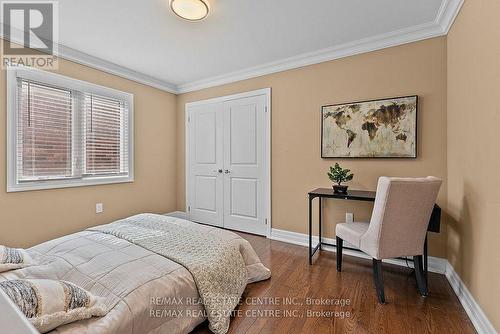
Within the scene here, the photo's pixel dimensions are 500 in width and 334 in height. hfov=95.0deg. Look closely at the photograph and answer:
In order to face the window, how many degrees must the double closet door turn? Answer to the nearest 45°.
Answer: approximately 45° to its right

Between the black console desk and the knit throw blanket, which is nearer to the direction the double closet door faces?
the knit throw blanket

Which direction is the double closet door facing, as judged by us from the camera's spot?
facing the viewer and to the left of the viewer

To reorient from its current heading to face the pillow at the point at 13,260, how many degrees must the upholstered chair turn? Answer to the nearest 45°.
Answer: approximately 90° to its left

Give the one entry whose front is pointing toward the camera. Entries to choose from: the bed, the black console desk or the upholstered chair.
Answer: the black console desk

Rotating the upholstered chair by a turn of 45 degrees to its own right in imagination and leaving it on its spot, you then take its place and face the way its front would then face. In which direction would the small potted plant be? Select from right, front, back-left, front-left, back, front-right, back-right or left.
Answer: front-left

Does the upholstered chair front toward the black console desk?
yes

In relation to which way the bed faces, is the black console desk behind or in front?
in front

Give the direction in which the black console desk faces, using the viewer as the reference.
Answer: facing the viewer

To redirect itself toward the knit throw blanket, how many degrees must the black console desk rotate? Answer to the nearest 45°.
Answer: approximately 45° to its right

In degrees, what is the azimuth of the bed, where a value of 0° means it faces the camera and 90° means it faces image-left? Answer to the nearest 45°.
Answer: approximately 225°

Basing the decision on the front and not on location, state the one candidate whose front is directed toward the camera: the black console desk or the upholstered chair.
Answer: the black console desk

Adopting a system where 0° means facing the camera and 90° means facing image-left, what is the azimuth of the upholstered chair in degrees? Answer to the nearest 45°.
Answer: approximately 135°

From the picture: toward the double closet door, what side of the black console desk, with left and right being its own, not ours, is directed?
right

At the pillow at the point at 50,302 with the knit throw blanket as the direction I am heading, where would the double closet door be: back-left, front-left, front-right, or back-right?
front-left

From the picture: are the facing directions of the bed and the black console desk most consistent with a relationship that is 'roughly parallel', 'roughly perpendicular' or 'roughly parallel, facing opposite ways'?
roughly parallel, facing opposite ways

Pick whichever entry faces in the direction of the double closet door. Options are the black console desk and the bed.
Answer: the bed

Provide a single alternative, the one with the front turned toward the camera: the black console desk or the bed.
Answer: the black console desk
